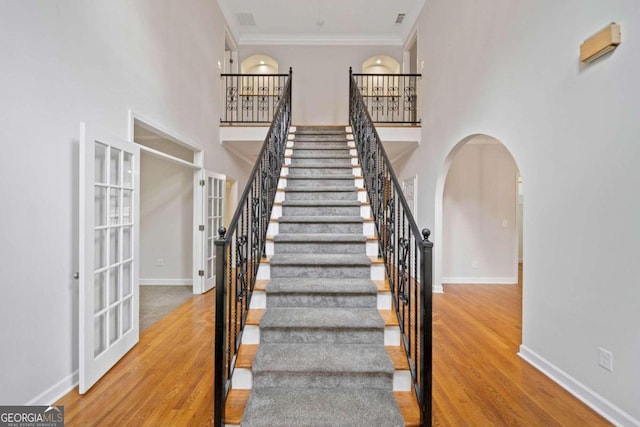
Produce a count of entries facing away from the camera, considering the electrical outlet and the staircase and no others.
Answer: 0

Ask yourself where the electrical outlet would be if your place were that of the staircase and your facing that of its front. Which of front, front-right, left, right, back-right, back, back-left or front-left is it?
left

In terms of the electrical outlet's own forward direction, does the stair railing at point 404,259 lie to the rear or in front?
in front

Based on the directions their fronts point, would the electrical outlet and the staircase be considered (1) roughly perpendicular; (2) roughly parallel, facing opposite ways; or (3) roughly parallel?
roughly perpendicular

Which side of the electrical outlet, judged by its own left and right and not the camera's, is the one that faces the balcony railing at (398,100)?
right

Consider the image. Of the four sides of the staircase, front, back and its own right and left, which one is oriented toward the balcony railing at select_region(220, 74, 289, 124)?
back

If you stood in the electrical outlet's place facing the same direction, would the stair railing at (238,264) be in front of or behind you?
in front

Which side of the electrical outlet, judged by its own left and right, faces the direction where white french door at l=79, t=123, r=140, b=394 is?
front

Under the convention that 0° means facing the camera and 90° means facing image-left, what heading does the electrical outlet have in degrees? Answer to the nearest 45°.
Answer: approximately 45°

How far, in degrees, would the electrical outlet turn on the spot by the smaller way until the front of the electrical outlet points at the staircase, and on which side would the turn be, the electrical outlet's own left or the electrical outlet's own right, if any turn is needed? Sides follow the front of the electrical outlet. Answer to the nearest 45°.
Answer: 0° — it already faces it

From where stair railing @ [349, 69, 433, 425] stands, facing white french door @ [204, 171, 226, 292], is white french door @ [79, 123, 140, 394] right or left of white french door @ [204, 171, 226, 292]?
left

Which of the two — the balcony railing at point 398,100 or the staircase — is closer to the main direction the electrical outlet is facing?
the staircase

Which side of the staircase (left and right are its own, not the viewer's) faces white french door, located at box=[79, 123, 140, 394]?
right
